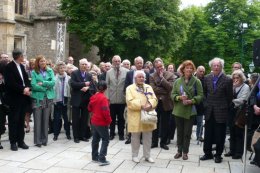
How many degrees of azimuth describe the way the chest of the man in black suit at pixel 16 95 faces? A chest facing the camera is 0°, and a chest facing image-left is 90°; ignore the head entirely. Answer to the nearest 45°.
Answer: approximately 315°

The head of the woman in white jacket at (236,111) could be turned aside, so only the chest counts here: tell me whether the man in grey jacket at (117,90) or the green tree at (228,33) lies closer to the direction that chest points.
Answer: the man in grey jacket

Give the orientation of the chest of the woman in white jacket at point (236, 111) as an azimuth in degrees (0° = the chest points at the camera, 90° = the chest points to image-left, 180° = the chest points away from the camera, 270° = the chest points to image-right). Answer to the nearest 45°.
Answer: approximately 45°

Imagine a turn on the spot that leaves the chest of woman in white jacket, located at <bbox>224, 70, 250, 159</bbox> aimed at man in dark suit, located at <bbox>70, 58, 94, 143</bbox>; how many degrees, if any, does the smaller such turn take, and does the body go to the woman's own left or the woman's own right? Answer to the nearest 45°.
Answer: approximately 45° to the woman's own right

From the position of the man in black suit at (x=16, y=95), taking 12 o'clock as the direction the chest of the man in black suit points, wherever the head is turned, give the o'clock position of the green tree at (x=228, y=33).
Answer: The green tree is roughly at 9 o'clock from the man in black suit.

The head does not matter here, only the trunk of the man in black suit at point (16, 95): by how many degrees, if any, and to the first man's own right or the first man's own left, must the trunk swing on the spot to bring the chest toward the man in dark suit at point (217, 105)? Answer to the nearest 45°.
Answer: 0° — they already face them

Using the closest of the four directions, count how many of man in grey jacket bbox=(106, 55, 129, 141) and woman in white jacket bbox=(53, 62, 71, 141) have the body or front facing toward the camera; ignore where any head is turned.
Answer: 2

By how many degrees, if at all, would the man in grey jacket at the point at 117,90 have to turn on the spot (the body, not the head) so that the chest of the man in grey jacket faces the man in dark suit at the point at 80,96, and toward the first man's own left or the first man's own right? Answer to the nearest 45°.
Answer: approximately 90° to the first man's own right

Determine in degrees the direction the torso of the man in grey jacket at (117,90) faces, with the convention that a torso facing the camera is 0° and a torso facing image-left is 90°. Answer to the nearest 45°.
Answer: approximately 0°
